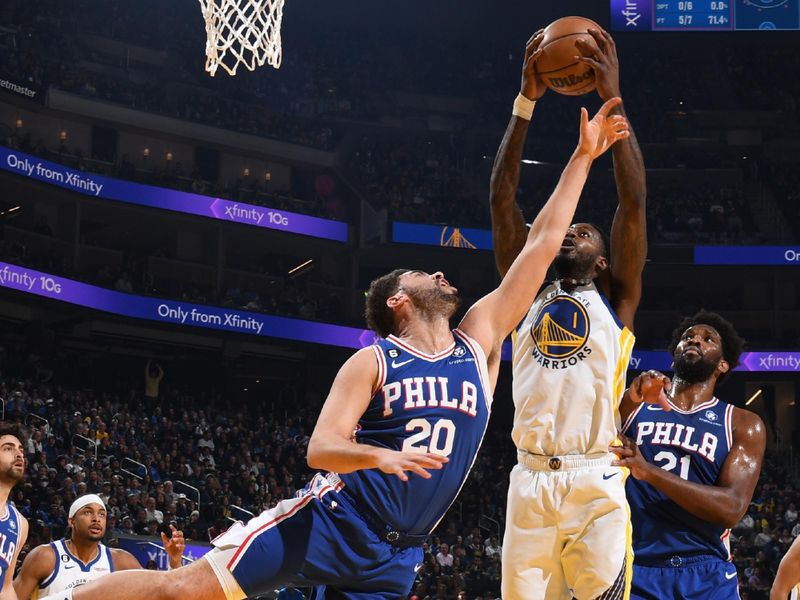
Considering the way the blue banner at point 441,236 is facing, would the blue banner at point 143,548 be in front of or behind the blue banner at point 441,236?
in front

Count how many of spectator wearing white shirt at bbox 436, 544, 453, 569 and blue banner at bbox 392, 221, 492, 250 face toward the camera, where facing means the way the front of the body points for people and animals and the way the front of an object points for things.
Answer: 2

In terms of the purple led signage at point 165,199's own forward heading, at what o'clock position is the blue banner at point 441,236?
The blue banner is roughly at 10 o'clock from the purple led signage.

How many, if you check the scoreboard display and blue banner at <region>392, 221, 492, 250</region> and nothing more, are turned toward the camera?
2

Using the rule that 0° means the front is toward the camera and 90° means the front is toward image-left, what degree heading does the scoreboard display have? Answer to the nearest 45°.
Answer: approximately 0°

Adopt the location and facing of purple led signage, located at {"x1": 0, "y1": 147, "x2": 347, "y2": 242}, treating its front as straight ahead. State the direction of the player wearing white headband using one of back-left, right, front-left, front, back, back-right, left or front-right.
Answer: front-right

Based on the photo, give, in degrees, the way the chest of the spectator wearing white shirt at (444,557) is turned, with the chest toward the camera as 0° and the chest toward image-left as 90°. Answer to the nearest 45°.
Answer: approximately 0°

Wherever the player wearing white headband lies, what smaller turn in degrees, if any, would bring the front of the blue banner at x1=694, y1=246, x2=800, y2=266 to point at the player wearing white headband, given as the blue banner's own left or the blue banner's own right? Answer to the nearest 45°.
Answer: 0° — it already faces them
